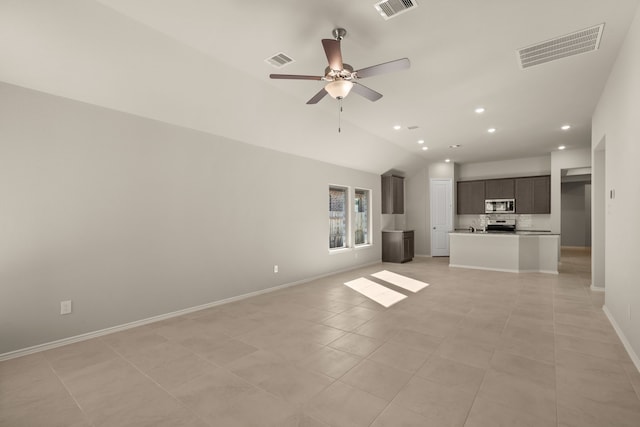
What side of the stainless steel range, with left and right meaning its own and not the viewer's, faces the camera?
front

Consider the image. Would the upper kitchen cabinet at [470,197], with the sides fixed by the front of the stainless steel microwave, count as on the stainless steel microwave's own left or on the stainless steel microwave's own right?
on the stainless steel microwave's own right

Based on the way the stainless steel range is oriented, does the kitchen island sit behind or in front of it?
in front

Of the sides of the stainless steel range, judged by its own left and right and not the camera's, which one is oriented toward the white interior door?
right

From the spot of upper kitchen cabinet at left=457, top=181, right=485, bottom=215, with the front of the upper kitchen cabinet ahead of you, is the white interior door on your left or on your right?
on your right

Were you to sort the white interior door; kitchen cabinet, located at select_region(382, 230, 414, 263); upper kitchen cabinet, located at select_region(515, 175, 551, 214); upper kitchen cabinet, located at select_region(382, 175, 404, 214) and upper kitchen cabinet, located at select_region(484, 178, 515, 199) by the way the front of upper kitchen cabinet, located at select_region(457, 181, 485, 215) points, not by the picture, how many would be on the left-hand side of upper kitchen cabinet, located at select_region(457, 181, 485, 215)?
2

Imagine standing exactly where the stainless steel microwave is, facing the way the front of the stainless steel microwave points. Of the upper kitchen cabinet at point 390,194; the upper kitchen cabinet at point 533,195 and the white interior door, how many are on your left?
1

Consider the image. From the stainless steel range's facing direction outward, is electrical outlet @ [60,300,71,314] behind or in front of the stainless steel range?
in front

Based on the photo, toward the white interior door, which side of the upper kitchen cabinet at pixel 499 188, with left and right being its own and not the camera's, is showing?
right

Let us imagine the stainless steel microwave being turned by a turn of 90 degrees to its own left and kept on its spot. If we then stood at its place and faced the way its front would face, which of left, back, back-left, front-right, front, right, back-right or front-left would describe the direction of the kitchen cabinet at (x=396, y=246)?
back-right

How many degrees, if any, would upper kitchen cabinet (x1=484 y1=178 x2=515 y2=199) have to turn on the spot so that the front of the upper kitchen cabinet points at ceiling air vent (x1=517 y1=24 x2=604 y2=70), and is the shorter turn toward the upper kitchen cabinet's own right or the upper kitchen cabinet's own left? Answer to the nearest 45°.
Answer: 0° — it already faces it

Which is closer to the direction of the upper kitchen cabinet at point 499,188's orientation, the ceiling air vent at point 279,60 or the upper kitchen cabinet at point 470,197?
the ceiling air vent

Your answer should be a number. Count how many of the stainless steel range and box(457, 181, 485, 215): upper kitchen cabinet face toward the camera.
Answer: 2

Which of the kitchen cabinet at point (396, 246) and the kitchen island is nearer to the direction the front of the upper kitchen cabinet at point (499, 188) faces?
the kitchen island

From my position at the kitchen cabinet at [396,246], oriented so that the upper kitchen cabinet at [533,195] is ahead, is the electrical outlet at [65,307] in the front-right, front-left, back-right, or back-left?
back-right
